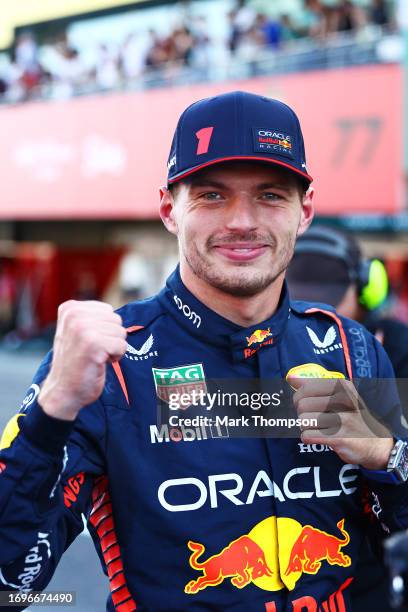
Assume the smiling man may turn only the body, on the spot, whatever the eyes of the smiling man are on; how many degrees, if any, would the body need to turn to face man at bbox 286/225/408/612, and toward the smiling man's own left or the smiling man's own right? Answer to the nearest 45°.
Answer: approximately 180°

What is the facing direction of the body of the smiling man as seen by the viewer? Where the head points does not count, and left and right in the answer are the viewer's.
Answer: facing the viewer

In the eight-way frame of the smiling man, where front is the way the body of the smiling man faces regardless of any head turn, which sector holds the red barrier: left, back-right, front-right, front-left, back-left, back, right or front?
back

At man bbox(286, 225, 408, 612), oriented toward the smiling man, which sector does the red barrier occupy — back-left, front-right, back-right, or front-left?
back-right
